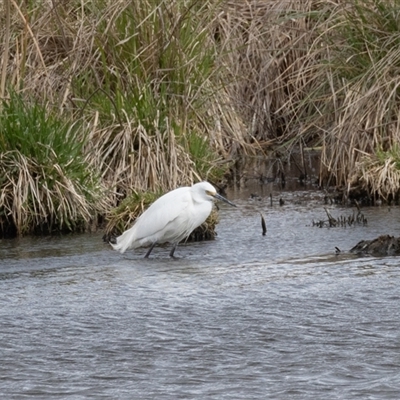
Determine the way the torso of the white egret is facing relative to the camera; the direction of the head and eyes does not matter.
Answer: to the viewer's right

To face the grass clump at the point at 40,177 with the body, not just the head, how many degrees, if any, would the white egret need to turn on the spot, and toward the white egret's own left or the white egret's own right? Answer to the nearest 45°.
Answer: approximately 135° to the white egret's own left
